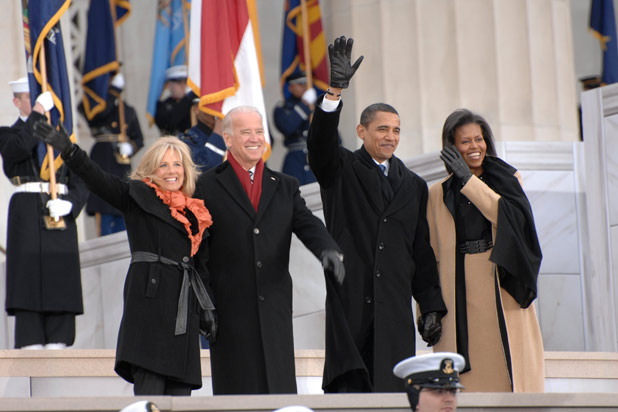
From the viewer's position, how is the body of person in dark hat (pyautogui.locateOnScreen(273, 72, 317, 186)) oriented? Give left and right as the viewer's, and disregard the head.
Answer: facing the viewer and to the right of the viewer

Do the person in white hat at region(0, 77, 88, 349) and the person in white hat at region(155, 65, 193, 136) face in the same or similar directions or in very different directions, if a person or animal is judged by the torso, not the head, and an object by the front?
same or similar directions

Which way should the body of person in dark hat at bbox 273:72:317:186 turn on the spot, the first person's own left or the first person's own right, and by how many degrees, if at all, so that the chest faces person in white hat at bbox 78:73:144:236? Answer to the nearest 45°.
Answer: approximately 135° to the first person's own right

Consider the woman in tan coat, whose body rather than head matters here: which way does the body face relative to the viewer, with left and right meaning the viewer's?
facing the viewer

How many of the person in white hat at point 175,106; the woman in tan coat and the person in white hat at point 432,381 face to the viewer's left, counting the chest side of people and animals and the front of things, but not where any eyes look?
0

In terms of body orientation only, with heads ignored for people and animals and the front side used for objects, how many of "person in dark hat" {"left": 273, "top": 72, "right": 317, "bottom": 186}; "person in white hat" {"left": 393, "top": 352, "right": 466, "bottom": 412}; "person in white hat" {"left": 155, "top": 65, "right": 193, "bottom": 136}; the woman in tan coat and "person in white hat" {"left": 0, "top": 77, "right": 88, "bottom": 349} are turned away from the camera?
0

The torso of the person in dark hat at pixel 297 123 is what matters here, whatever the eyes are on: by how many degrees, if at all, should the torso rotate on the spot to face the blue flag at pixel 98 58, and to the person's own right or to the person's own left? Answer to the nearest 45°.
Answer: approximately 135° to the person's own right

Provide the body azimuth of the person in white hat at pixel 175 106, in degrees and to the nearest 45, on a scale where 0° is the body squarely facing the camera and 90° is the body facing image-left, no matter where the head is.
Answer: approximately 315°

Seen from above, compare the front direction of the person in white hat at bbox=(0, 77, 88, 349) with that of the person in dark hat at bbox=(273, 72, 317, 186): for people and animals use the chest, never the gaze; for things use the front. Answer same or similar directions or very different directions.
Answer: same or similar directions

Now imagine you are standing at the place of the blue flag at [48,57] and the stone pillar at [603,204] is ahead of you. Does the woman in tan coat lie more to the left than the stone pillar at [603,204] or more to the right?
right

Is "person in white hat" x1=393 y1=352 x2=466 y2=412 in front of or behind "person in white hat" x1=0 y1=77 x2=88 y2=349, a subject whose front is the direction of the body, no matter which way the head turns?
in front

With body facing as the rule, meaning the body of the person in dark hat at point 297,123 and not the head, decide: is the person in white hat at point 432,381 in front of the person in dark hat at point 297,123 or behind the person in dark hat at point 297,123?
in front

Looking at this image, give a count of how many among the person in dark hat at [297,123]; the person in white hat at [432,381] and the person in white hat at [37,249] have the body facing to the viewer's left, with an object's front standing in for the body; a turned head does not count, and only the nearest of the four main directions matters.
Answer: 0

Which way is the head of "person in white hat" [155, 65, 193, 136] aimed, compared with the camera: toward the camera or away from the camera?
toward the camera
